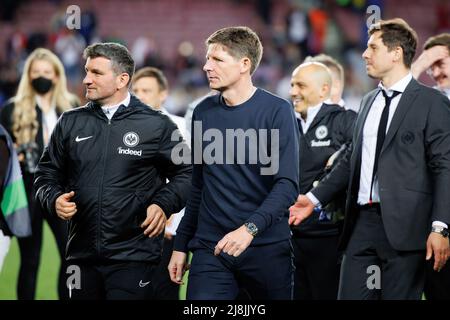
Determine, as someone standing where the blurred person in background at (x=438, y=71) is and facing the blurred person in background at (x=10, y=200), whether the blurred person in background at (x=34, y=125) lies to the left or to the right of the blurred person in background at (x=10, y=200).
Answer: right

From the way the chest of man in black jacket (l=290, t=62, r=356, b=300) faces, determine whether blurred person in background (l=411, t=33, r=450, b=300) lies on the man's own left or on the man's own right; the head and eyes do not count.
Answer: on the man's own left

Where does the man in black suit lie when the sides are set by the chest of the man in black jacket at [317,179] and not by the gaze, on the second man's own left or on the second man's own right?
on the second man's own left

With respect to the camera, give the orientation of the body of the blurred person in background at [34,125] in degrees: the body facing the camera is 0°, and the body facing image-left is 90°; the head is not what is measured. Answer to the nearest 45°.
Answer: approximately 0°

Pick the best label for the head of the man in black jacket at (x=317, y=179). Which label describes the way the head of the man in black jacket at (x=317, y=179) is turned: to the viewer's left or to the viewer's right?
to the viewer's left
